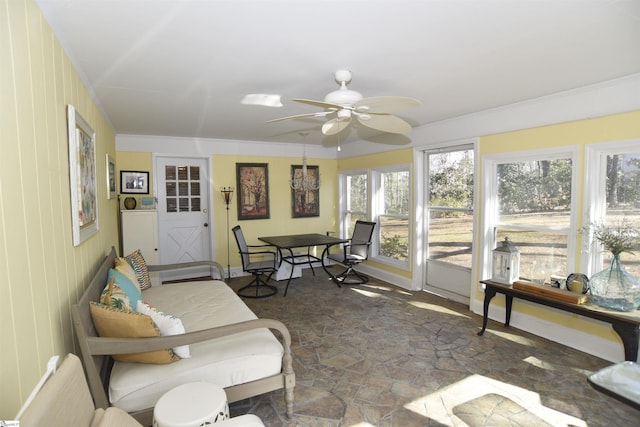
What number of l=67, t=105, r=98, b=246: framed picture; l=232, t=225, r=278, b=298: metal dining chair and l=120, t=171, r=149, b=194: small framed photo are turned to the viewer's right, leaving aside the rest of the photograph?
2

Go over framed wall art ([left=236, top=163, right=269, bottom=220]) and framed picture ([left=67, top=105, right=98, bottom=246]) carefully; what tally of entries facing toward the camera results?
1

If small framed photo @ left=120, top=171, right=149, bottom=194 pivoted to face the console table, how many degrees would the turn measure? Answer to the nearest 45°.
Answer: approximately 45° to its left

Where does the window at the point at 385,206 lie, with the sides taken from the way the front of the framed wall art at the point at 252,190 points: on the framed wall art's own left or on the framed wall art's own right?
on the framed wall art's own left

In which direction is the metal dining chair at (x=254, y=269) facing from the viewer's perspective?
to the viewer's right

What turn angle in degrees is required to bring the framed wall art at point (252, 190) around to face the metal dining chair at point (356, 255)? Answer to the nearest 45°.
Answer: approximately 45° to its left

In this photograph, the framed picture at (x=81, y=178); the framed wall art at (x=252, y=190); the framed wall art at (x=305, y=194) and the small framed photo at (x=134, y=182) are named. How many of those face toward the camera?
3

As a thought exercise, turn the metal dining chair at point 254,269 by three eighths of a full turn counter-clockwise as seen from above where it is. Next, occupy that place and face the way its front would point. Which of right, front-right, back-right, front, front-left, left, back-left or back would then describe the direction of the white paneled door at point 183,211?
front

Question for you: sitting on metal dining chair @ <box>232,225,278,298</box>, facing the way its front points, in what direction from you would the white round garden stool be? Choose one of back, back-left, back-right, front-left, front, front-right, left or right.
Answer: right

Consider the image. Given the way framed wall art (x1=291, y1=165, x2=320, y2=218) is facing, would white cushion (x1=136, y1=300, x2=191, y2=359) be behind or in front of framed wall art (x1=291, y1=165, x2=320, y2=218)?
in front

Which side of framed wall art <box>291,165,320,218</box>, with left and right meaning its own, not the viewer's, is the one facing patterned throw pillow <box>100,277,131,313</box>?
front

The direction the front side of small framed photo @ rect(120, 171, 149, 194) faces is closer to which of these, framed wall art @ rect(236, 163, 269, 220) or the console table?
the console table

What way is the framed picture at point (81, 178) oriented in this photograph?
to the viewer's right
